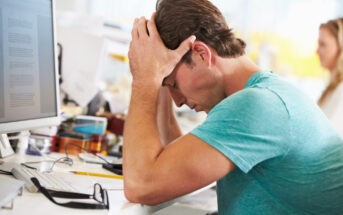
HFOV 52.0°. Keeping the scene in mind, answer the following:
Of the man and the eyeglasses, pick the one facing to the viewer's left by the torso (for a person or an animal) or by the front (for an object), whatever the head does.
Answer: the man

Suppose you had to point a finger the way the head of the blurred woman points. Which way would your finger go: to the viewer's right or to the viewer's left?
to the viewer's left

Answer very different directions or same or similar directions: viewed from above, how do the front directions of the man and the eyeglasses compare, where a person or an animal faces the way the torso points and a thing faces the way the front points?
very different directions

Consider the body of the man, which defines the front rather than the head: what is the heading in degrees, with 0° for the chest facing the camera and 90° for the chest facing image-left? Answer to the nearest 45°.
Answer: approximately 90°

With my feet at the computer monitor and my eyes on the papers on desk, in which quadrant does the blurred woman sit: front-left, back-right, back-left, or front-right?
back-left

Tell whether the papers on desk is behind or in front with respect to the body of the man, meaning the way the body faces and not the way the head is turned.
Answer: in front
